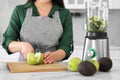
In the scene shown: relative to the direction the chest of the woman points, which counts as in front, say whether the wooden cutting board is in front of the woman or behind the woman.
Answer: in front

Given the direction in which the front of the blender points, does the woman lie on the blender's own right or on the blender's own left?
on the blender's own right

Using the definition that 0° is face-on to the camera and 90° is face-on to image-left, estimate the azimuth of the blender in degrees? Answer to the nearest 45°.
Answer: approximately 45°

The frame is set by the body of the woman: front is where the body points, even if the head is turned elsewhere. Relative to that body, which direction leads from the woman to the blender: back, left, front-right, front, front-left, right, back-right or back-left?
front-left

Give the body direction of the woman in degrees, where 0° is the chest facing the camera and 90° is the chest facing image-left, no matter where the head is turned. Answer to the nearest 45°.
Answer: approximately 0°

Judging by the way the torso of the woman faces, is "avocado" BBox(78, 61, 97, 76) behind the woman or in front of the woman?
in front

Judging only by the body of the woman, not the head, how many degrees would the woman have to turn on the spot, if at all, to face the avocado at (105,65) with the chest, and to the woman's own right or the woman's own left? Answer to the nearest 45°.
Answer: approximately 45° to the woman's own left

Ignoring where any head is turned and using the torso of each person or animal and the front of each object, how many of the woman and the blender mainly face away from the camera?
0
